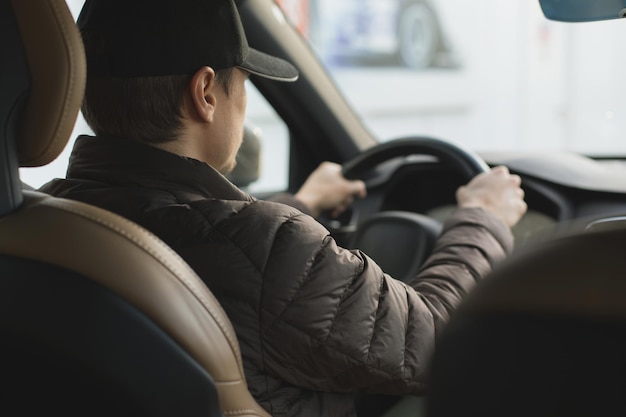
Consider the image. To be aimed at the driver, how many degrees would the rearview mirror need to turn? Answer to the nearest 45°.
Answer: approximately 45° to its right

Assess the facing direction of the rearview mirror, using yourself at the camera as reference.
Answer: facing the viewer

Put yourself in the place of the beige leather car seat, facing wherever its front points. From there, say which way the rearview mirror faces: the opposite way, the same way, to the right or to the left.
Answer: the opposite way

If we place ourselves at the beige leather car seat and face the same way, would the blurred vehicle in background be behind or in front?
in front

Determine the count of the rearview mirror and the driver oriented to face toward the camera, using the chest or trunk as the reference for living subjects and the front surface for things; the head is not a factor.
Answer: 1

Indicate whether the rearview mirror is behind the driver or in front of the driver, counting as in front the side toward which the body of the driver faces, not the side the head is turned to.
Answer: in front

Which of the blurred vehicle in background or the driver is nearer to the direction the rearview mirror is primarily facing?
the driver

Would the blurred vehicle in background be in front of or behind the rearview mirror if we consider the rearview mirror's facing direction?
behind

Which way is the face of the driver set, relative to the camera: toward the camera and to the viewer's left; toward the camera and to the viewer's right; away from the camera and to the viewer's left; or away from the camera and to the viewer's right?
away from the camera and to the viewer's right

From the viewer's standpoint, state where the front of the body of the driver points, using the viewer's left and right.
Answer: facing away from the viewer and to the right of the viewer
